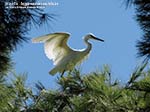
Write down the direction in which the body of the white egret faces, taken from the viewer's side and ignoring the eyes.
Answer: to the viewer's right
